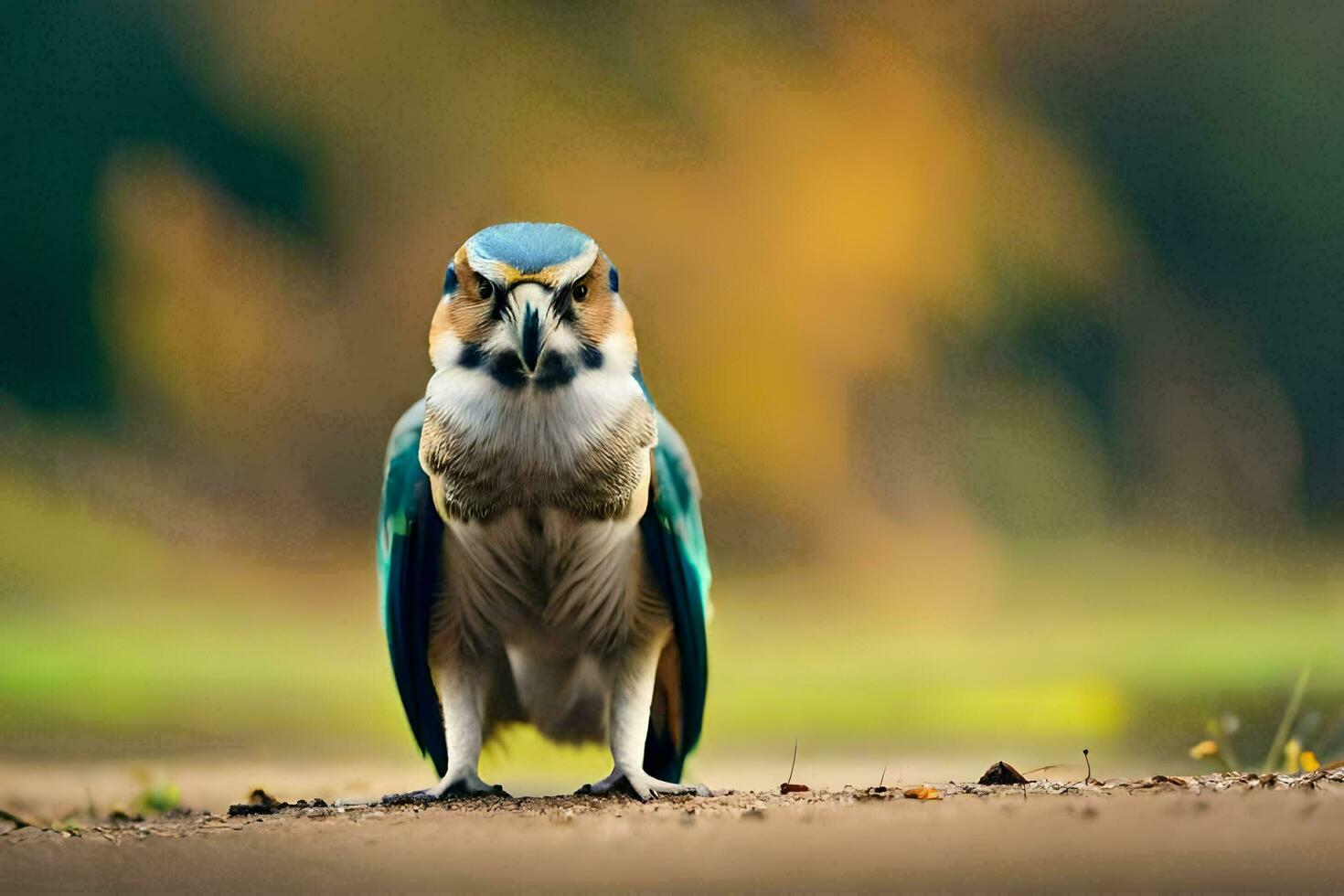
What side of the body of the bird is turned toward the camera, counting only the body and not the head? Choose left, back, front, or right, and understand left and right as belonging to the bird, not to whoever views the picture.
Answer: front
